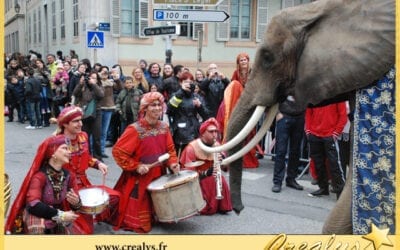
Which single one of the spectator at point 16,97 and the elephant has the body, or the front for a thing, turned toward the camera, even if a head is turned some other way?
the spectator

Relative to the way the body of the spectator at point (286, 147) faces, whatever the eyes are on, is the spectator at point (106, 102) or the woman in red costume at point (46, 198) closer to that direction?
the woman in red costume

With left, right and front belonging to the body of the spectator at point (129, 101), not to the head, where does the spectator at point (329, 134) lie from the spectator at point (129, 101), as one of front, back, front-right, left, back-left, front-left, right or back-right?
front-left

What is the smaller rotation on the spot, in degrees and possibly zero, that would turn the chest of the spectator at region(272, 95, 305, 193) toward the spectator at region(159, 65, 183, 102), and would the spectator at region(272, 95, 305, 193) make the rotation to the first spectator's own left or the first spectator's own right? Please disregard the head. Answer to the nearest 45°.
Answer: approximately 135° to the first spectator's own right

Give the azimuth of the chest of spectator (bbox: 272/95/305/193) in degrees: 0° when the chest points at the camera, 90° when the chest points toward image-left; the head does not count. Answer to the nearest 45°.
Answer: approximately 0°

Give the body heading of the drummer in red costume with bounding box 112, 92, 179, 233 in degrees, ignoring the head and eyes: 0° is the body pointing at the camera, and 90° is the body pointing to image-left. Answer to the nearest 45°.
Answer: approximately 315°

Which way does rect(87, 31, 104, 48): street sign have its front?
toward the camera

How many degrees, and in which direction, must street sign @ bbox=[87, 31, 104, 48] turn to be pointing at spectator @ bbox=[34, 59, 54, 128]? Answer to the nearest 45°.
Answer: approximately 45° to its right

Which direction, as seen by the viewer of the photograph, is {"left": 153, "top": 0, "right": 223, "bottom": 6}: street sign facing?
facing the viewer

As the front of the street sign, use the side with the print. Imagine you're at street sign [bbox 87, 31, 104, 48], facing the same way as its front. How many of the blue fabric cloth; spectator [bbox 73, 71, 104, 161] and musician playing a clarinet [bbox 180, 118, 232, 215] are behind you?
0

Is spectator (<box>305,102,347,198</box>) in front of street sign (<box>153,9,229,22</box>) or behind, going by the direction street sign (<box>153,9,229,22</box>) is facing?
in front

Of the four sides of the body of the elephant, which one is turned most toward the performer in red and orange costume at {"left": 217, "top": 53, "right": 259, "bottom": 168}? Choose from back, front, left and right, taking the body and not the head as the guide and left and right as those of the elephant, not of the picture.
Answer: right

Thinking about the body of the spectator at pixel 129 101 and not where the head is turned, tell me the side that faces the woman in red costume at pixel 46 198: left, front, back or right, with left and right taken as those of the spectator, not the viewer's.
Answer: front

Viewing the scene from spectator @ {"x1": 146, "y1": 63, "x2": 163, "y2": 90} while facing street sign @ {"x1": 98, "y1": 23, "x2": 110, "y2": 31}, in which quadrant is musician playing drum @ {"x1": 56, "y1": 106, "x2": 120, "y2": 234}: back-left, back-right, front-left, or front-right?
back-left

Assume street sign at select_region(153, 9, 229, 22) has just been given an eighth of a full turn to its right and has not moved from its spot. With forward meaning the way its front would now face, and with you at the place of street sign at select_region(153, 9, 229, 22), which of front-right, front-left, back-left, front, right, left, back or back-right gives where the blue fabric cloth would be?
front-left

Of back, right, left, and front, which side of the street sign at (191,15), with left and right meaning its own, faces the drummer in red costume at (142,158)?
front
